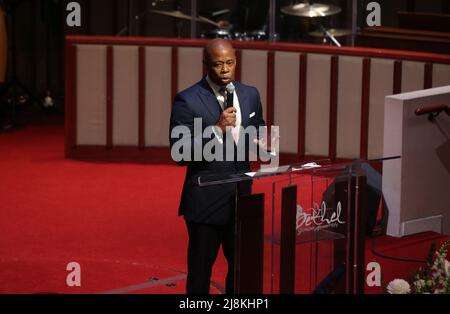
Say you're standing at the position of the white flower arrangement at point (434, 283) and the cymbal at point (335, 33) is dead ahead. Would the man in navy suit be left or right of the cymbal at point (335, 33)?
left

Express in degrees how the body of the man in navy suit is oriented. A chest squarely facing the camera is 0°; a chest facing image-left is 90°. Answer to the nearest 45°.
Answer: approximately 315°

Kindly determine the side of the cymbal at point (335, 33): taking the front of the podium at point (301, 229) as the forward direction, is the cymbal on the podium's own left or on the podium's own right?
on the podium's own left

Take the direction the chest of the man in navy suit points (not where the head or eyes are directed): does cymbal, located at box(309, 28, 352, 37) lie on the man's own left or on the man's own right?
on the man's own left

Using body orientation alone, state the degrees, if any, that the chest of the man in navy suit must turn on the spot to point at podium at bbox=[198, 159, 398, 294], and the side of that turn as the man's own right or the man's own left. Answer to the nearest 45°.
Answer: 0° — they already face it

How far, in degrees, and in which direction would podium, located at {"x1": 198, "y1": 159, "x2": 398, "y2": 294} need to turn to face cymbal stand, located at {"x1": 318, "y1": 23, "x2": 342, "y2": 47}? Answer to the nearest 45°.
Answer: approximately 135° to its left

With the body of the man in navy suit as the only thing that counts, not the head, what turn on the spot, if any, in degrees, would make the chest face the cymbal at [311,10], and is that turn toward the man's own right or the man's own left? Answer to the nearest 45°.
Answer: approximately 135° to the man's own left

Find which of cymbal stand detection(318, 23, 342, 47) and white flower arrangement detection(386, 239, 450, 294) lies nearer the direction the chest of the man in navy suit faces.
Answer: the white flower arrangement

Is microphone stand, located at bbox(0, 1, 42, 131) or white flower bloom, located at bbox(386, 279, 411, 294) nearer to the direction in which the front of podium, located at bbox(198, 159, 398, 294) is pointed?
the white flower bloom

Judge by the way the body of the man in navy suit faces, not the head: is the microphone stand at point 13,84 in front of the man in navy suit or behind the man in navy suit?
behind
